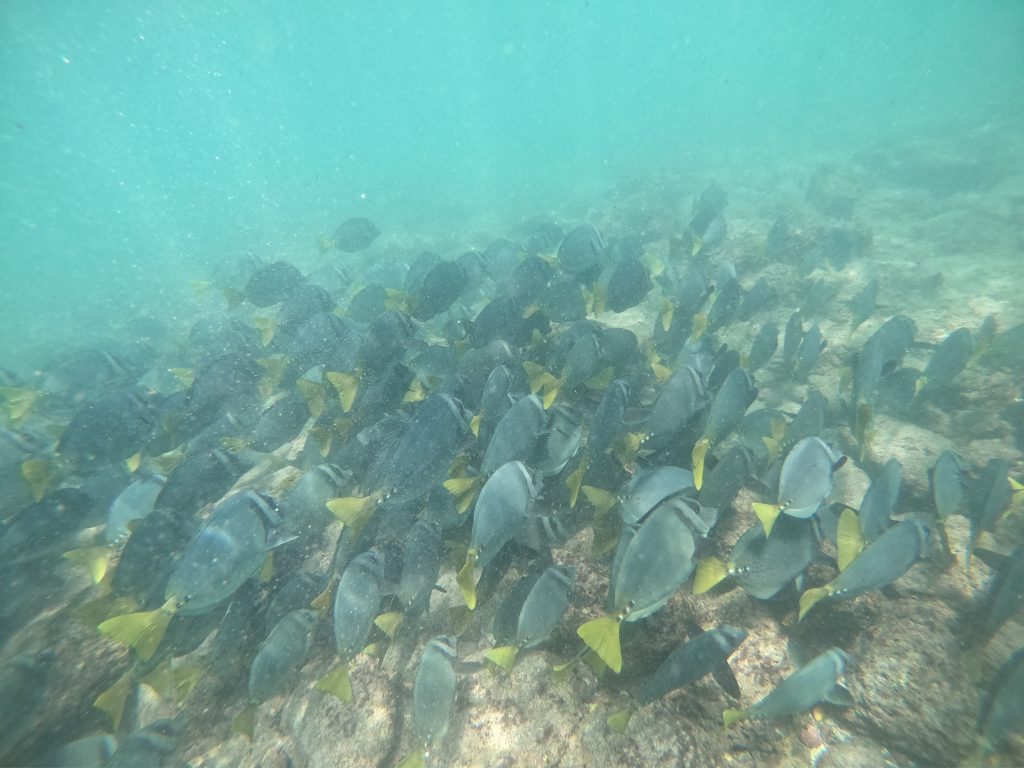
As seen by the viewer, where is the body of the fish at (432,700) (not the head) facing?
away from the camera

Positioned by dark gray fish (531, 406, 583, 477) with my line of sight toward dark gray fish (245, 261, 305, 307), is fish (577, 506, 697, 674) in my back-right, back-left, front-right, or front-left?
back-left

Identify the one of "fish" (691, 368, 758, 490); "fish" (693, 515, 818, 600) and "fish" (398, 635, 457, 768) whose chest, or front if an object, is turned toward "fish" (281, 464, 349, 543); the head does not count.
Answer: "fish" (398, 635, 457, 768)

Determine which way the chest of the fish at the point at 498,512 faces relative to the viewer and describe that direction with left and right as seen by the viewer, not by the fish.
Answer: facing away from the viewer and to the right of the viewer

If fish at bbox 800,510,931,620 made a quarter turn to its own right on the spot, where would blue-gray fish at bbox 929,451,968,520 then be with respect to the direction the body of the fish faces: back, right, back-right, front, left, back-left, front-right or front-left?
back-left

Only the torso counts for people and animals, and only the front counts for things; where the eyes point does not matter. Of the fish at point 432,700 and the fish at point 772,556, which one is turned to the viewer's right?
the fish at point 772,556

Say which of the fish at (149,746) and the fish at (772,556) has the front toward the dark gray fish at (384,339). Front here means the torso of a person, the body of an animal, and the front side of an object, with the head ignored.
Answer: the fish at (149,746)

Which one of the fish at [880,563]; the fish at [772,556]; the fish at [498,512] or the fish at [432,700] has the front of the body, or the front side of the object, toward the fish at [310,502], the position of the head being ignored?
the fish at [432,700]

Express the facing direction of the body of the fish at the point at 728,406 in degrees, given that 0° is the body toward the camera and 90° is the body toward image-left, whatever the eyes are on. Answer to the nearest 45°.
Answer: approximately 225°

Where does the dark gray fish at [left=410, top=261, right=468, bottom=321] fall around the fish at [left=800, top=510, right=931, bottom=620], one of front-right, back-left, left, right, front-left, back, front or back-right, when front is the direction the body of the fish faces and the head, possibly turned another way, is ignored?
back-left

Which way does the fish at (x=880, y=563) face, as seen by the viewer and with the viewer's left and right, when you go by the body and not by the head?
facing away from the viewer and to the right of the viewer

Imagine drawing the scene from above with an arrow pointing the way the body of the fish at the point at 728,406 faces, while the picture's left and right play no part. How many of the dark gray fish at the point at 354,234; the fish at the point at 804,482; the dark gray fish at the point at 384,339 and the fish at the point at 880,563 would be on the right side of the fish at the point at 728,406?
2

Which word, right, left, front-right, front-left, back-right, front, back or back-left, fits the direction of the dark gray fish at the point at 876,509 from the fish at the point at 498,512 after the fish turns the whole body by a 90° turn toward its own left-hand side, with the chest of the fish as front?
back-right
